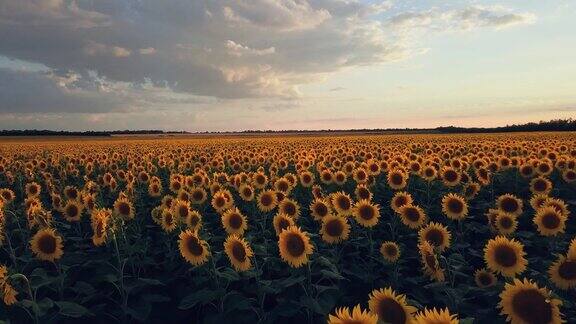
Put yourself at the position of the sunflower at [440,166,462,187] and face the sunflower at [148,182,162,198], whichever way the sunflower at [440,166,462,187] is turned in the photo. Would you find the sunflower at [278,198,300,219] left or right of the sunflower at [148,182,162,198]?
left

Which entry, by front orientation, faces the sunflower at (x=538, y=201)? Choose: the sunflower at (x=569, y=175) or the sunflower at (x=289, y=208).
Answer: the sunflower at (x=569, y=175)

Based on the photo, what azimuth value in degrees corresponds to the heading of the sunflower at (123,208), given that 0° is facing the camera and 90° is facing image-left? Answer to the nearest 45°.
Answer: approximately 0°

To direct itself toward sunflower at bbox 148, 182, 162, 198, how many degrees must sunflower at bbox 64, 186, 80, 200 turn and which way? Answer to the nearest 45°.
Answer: approximately 135° to its left

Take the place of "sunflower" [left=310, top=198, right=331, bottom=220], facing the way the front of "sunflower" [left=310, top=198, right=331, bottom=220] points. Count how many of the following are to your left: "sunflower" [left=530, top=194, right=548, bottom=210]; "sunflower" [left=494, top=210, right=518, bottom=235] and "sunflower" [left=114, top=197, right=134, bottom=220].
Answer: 2

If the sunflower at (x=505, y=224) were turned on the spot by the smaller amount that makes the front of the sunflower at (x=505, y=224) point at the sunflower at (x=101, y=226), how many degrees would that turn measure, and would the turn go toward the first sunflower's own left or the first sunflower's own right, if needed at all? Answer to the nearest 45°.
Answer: approximately 45° to the first sunflower's own right

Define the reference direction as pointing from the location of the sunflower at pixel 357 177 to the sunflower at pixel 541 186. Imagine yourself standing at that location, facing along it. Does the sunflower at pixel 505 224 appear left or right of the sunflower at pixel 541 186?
right

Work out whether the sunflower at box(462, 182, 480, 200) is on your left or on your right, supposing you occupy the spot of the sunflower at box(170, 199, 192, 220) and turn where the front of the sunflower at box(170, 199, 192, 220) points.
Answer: on your left

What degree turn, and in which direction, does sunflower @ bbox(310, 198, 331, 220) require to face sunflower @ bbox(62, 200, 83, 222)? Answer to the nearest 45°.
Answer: approximately 90° to its right

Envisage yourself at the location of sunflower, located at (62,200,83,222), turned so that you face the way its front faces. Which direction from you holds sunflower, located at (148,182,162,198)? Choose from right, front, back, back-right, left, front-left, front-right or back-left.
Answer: back-left
